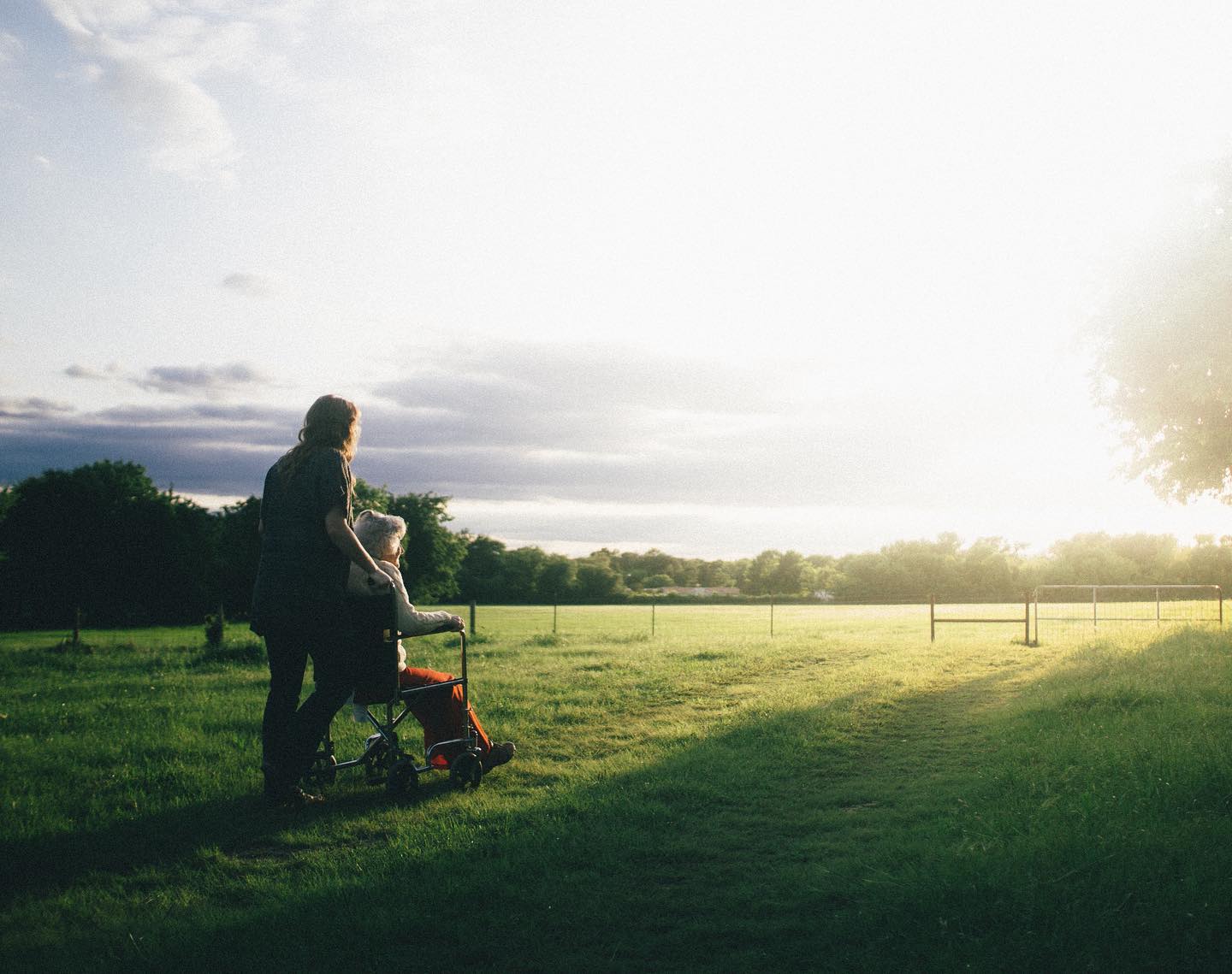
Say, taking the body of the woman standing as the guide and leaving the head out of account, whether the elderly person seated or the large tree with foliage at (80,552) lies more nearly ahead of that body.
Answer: the elderly person seated

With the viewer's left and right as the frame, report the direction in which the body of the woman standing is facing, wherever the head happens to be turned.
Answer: facing away from the viewer and to the right of the viewer

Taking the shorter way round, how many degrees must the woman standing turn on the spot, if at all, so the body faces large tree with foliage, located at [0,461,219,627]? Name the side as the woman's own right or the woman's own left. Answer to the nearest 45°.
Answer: approximately 45° to the woman's own left

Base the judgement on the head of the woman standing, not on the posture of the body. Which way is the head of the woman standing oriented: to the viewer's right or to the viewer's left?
to the viewer's right

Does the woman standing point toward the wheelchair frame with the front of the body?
yes

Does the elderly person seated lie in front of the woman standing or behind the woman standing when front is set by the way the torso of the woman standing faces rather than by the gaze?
in front
